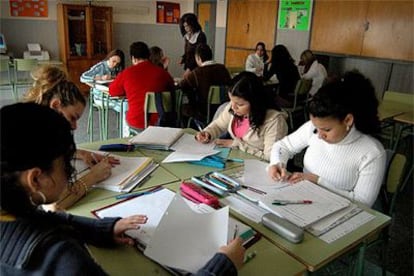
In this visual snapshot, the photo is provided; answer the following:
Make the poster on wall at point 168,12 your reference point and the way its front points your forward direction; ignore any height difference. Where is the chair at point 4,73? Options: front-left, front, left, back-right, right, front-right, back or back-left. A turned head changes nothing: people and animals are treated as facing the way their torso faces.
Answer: front-right

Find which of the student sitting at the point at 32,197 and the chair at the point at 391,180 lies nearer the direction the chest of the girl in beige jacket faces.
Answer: the student sitting

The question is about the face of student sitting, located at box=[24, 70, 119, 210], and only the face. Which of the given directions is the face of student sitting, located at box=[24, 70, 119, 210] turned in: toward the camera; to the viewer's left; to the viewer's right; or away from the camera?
to the viewer's right

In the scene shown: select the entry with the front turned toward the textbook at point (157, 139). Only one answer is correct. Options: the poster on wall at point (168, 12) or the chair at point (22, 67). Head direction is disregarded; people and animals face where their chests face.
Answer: the poster on wall

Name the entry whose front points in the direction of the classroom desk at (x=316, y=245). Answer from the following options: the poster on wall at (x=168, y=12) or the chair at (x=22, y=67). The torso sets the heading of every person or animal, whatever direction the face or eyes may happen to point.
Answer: the poster on wall

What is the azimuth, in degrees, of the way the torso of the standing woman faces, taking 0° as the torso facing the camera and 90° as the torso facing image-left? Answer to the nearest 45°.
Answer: approximately 45°

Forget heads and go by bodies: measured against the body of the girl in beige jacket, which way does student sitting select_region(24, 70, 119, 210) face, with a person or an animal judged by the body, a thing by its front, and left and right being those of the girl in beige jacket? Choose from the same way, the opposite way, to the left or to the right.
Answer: the opposite way

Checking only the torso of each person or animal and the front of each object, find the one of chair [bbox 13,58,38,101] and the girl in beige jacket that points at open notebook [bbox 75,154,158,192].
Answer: the girl in beige jacket

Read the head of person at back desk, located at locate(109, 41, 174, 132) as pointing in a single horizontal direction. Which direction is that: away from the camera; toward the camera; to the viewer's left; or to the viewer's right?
away from the camera

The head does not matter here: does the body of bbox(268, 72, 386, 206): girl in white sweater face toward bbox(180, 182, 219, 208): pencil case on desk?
yes
